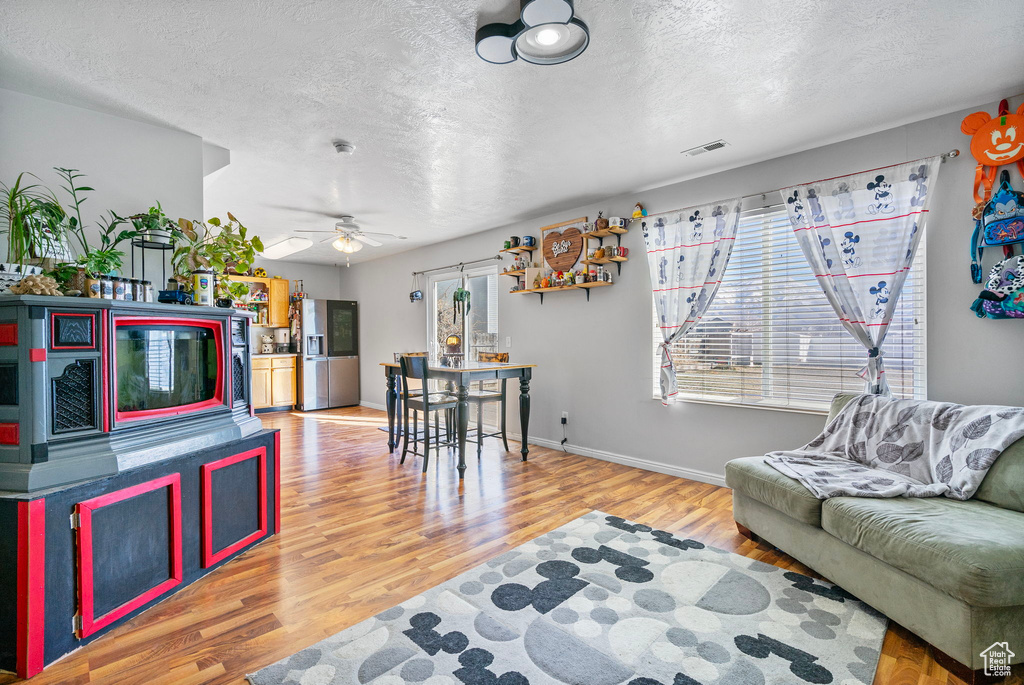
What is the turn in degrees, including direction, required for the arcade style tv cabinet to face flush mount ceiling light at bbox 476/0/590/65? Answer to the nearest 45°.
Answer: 0° — it already faces it

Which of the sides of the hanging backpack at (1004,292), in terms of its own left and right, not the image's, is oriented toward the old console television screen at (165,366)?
front

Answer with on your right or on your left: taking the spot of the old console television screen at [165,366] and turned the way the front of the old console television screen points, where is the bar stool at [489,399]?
on your left

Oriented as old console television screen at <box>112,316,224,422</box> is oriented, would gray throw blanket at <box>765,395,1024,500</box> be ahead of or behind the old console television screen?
ahead

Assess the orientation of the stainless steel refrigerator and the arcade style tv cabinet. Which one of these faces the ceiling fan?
the stainless steel refrigerator

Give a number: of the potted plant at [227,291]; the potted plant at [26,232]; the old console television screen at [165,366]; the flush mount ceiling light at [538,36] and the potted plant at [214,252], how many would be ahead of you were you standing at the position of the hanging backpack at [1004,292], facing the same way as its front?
5

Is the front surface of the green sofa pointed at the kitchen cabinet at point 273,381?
no

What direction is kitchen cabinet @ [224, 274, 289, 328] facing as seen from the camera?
toward the camera

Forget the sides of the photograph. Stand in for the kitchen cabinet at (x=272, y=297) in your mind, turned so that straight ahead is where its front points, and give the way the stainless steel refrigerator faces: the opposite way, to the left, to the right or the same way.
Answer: the same way

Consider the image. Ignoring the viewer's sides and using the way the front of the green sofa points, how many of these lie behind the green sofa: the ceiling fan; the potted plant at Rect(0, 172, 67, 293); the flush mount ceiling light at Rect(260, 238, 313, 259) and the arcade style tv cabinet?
0

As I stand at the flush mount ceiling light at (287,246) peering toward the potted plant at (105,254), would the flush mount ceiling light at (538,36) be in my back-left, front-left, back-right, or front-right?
front-left

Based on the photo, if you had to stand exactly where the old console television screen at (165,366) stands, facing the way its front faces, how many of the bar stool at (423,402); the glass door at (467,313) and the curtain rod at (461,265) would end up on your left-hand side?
3

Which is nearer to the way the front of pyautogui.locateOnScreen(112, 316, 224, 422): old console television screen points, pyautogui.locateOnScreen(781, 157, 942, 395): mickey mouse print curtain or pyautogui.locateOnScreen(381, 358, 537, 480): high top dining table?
the mickey mouse print curtain

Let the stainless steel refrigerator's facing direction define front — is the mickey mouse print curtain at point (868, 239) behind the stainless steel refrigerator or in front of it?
in front

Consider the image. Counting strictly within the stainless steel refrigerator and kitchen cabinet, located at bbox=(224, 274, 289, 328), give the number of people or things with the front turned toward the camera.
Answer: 2

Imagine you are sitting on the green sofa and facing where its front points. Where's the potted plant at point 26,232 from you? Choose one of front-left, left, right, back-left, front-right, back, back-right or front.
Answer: front
